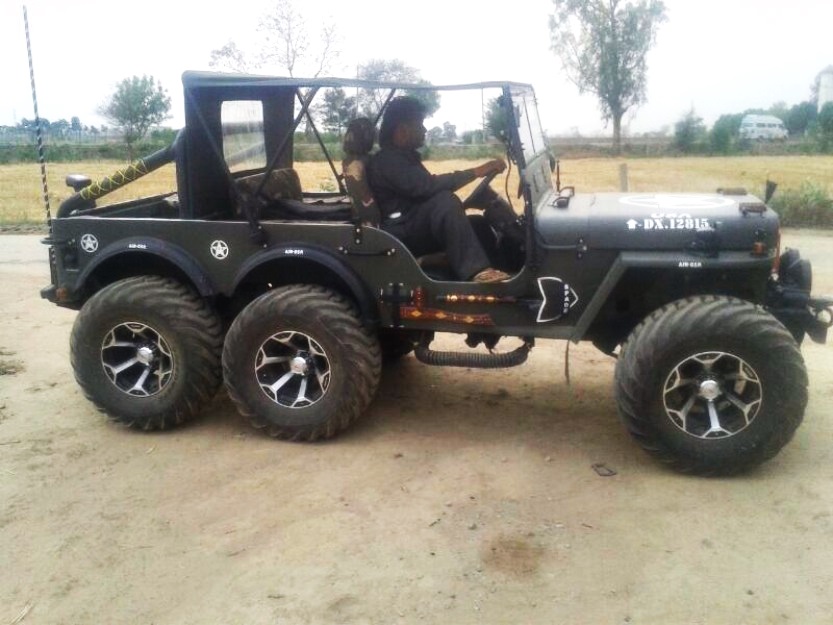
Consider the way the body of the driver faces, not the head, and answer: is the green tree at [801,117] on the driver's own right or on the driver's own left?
on the driver's own left

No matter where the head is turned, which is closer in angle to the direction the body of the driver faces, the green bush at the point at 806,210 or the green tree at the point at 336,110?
the green bush

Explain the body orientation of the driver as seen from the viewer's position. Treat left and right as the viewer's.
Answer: facing to the right of the viewer

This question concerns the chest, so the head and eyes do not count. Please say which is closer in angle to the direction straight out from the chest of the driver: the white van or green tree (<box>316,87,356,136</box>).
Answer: the white van

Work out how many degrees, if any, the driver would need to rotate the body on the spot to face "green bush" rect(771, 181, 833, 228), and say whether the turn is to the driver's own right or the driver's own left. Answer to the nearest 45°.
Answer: approximately 45° to the driver's own left

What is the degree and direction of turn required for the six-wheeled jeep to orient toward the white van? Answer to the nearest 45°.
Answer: approximately 45° to its left

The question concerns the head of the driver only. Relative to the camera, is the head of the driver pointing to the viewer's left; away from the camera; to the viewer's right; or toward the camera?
to the viewer's right

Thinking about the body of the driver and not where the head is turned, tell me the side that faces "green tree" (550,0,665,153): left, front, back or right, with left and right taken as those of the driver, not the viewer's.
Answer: left

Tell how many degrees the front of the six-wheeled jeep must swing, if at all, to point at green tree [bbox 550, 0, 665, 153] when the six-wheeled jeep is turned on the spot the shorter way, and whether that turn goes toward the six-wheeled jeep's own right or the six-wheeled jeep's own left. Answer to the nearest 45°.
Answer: approximately 90° to the six-wheeled jeep's own left

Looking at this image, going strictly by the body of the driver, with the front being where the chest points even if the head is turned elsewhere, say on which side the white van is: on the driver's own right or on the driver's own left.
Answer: on the driver's own left

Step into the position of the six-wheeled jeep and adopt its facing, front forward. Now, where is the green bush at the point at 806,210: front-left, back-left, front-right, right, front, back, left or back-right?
front-left

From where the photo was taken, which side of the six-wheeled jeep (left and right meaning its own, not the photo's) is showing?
right
